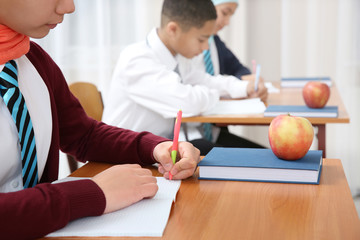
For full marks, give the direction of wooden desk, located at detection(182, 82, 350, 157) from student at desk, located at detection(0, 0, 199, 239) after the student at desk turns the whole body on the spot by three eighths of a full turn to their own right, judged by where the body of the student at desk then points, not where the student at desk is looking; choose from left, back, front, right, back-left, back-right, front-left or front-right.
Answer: back-right

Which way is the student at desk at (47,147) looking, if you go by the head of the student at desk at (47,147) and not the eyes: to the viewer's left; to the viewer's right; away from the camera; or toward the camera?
to the viewer's right

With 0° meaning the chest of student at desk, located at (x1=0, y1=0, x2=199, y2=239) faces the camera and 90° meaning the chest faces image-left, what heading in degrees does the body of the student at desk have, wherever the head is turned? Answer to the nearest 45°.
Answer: approximately 315°

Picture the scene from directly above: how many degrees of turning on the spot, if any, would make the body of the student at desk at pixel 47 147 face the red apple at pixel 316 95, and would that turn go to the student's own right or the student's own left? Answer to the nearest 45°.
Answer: approximately 90° to the student's own left

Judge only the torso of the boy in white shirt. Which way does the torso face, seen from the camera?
to the viewer's right

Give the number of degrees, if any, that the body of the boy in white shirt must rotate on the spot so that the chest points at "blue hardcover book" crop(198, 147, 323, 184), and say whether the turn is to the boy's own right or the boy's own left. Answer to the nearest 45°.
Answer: approximately 90° to the boy's own right

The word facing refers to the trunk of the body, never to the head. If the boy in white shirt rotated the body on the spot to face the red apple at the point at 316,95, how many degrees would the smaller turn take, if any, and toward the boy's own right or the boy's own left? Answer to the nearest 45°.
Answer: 0° — they already face it
